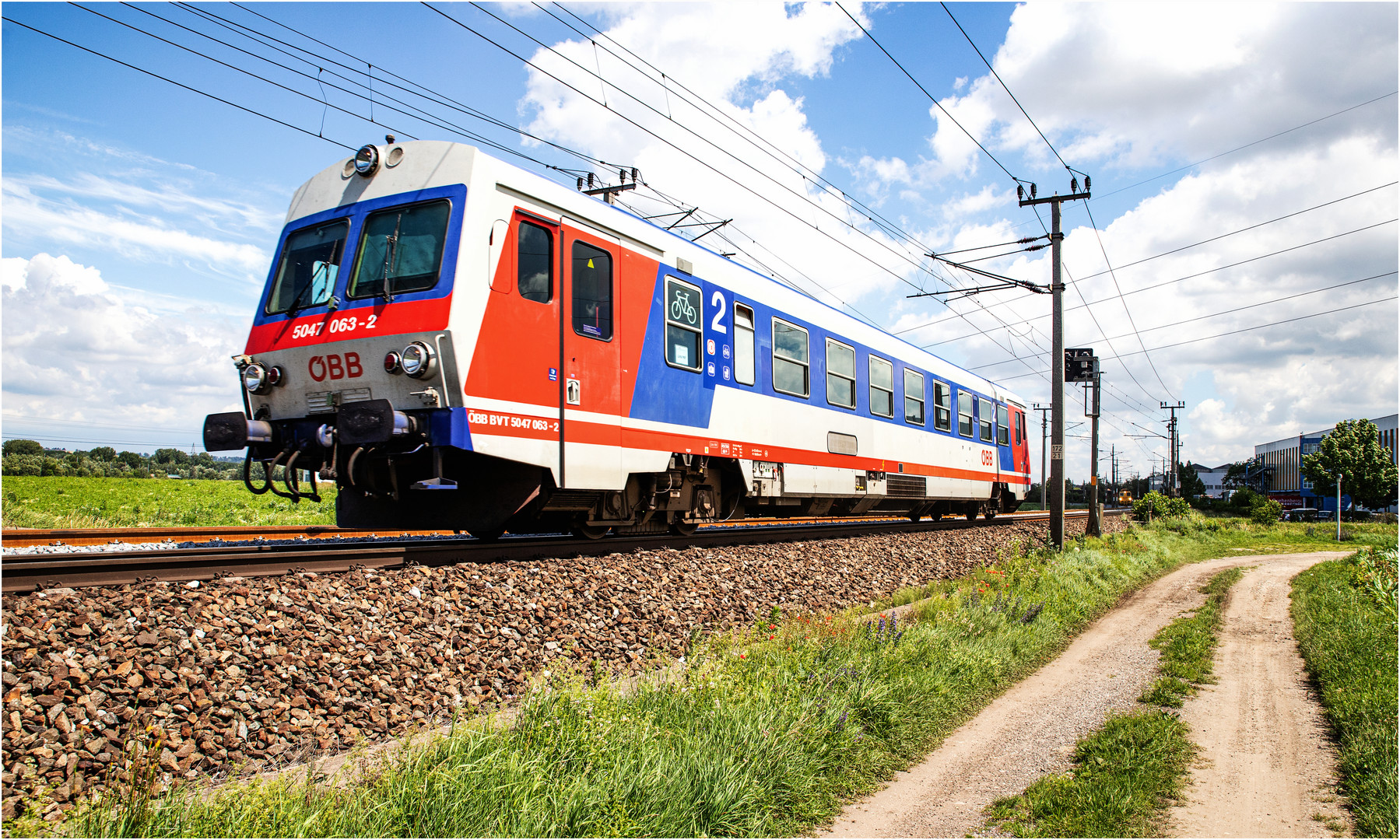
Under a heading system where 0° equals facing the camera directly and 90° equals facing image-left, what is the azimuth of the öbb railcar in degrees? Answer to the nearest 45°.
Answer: approximately 45°

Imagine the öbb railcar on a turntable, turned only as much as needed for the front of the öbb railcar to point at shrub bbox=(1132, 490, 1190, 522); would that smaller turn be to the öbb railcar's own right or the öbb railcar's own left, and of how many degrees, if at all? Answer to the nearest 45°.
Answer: approximately 180°

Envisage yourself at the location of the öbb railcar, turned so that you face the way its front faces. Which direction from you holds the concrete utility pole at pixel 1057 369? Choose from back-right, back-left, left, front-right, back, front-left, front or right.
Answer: back

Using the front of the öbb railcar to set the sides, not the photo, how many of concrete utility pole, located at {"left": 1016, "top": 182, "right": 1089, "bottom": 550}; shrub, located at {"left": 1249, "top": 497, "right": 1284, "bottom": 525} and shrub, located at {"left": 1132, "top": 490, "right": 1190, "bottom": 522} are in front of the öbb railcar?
0

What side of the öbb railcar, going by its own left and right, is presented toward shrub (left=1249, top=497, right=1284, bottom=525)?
back
